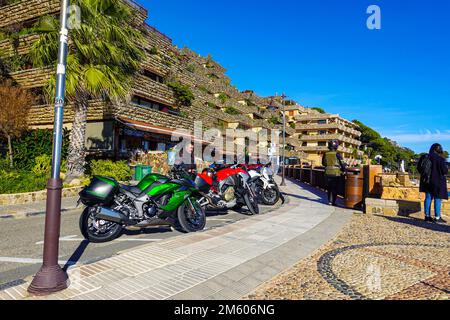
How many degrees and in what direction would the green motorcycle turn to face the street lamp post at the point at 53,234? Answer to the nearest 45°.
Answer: approximately 90° to its right

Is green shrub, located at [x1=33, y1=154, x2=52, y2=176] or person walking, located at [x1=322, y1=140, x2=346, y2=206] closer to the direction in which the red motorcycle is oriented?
the person walking

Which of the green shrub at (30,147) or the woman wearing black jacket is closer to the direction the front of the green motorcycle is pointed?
the woman wearing black jacket

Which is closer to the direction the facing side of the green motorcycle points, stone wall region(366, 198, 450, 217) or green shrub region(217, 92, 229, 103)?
the stone wall

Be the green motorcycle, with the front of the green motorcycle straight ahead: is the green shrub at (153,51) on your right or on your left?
on your left

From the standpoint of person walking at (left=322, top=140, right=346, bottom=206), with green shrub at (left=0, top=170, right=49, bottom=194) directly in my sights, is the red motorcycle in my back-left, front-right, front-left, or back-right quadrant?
front-left

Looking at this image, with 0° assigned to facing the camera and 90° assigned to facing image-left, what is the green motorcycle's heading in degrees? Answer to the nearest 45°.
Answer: approximately 270°

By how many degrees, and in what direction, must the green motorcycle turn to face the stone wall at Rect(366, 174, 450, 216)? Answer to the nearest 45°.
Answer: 0° — it already faces it

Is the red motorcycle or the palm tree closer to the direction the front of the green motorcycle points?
the red motorcycle

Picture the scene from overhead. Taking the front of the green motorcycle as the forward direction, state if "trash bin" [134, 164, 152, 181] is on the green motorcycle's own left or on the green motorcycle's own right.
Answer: on the green motorcycle's own left

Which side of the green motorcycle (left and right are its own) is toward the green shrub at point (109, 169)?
left

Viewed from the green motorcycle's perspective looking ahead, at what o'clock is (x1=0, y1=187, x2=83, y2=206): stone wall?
The stone wall is roughly at 8 o'clock from the green motorcycle.

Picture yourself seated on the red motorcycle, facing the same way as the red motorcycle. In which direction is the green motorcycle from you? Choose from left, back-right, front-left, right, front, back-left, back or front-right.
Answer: right

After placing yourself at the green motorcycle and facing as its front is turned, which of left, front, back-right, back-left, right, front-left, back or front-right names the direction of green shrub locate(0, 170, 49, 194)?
back-left

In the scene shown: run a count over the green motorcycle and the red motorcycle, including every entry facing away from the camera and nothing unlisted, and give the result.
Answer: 0
